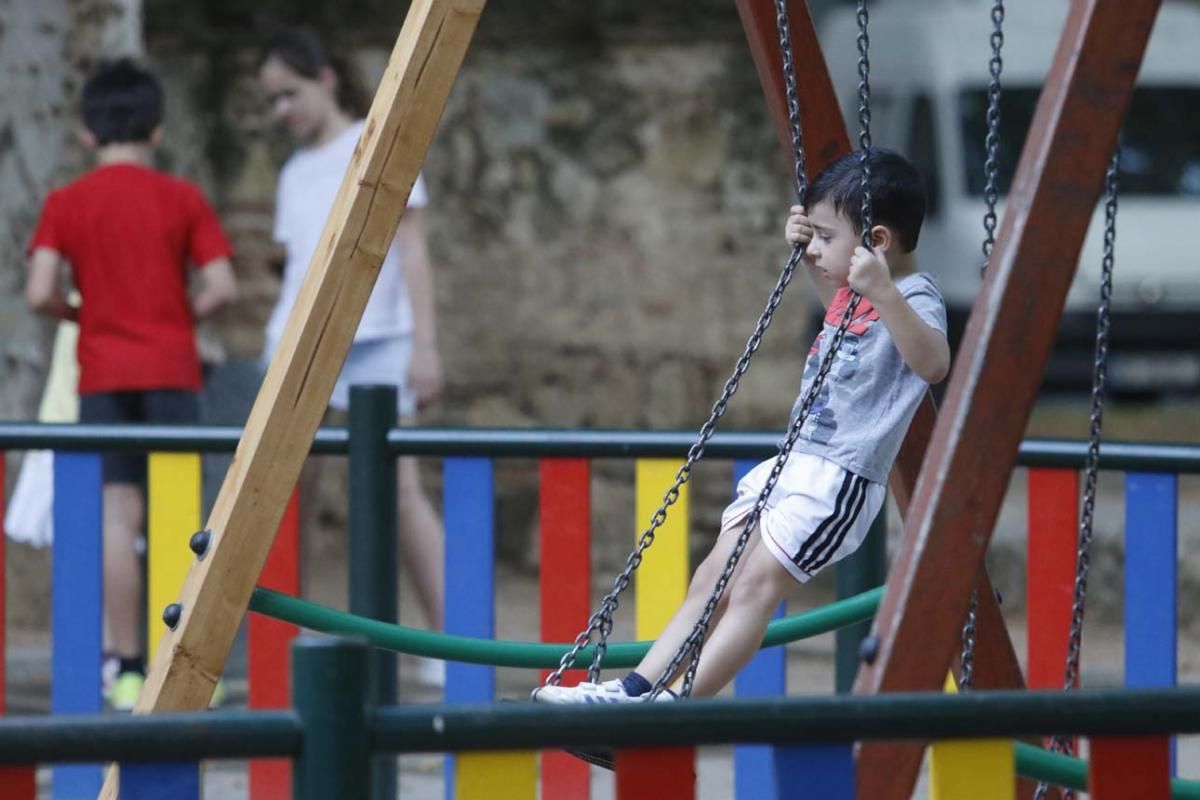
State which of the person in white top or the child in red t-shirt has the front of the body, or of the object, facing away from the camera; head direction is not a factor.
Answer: the child in red t-shirt

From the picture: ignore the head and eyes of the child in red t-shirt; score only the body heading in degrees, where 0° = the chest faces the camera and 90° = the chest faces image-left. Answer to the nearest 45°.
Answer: approximately 180°

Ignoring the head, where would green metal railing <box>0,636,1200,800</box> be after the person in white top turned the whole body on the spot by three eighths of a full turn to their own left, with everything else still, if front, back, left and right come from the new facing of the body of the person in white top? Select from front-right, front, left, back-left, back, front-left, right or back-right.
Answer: right

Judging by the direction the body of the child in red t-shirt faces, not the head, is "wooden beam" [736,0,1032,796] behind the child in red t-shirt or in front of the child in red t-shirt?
behind

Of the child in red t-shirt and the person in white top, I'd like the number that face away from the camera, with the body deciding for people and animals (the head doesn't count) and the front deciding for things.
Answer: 1

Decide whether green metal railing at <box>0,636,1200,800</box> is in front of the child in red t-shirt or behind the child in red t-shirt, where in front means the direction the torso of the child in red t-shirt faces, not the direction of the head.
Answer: behind

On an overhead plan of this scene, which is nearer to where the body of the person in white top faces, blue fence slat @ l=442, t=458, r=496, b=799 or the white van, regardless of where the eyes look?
the blue fence slat

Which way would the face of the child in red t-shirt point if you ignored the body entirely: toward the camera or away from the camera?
away from the camera

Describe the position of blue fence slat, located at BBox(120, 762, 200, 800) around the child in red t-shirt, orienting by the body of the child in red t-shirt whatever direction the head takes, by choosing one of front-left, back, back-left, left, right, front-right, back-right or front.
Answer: back

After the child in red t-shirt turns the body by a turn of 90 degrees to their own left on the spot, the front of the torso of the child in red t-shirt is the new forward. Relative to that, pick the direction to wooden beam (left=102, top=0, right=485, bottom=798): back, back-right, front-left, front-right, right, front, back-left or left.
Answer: left

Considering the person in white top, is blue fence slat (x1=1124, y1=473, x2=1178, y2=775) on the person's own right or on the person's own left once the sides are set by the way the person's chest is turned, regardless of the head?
on the person's own left

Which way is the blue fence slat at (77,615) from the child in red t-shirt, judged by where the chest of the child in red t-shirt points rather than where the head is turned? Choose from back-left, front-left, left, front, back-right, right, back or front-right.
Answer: back

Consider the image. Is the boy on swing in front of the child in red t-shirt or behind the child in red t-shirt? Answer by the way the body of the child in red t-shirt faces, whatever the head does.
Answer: behind
